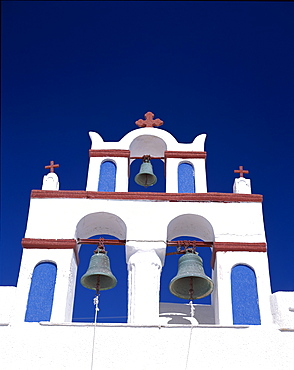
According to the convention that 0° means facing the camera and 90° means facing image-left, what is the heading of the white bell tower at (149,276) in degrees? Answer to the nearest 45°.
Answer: approximately 0°
